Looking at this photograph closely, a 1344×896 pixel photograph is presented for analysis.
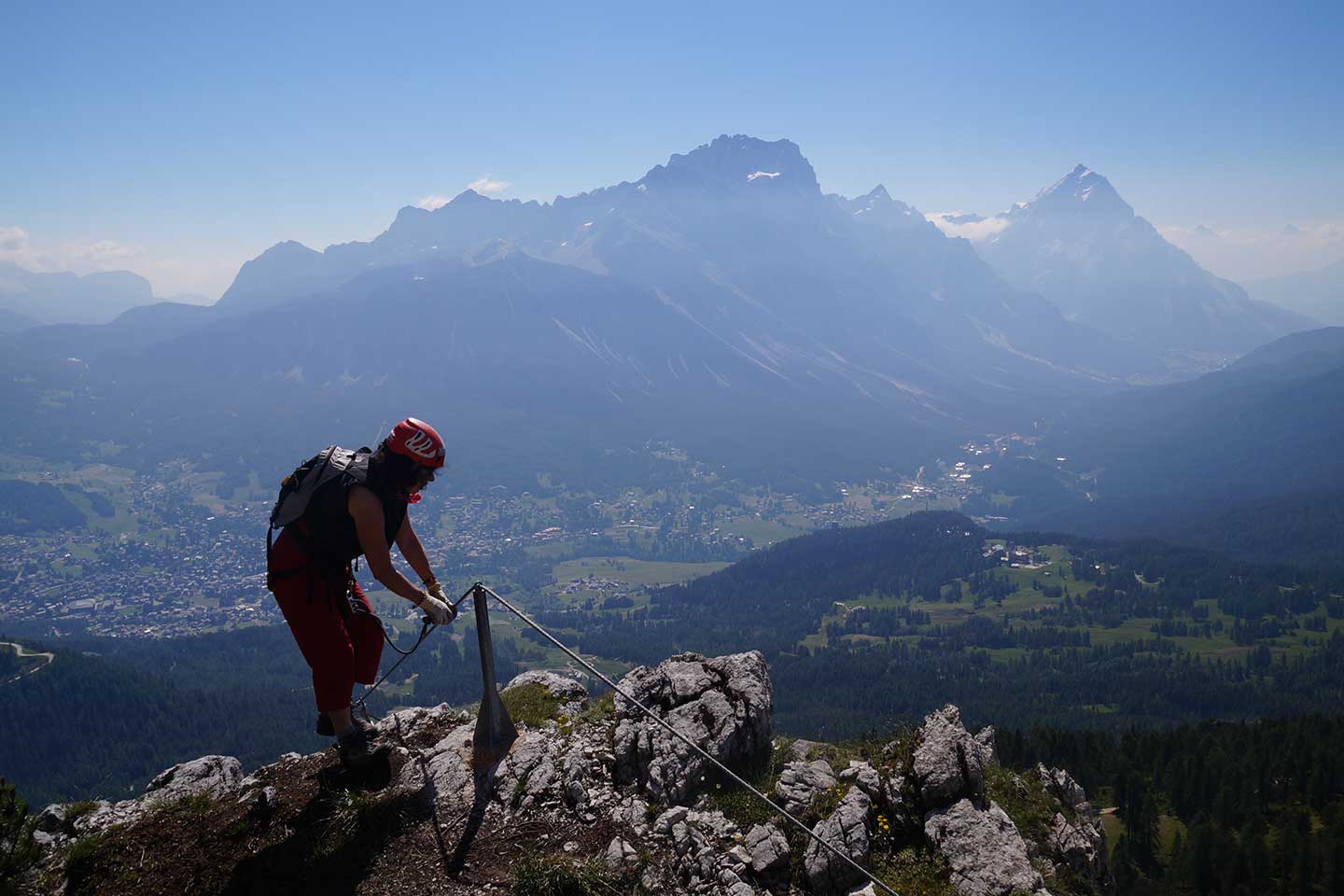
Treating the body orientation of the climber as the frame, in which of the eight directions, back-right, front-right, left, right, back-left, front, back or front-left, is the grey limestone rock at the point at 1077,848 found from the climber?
front

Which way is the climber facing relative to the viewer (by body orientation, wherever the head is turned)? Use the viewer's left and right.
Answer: facing to the right of the viewer

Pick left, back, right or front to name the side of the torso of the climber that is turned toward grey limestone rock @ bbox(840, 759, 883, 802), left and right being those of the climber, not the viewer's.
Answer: front

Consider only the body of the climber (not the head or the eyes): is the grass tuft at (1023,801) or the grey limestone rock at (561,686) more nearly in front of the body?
the grass tuft

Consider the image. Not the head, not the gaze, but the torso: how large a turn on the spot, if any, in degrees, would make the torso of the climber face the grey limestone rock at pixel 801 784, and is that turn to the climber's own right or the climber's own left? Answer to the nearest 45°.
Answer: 0° — they already face it

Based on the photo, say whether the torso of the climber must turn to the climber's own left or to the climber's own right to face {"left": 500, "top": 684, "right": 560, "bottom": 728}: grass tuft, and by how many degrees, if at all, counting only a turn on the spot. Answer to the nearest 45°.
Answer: approximately 45° to the climber's own left

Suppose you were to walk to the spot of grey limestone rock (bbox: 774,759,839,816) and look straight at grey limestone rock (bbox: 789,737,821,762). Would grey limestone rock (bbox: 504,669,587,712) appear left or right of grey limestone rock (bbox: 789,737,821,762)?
left
